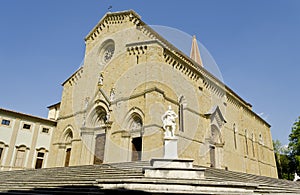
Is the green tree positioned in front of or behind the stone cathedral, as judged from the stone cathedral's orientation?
behind

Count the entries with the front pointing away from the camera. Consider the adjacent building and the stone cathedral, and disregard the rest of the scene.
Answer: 0

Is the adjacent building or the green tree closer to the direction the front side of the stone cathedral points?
the adjacent building

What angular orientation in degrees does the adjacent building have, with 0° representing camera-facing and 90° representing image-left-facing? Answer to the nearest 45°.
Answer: approximately 315°

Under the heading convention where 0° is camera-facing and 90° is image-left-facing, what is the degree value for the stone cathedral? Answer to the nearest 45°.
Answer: approximately 45°

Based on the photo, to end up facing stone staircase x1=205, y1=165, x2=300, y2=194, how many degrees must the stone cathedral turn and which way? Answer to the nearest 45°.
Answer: approximately 90° to its left

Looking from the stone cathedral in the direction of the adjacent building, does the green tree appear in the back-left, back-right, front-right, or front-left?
back-right
